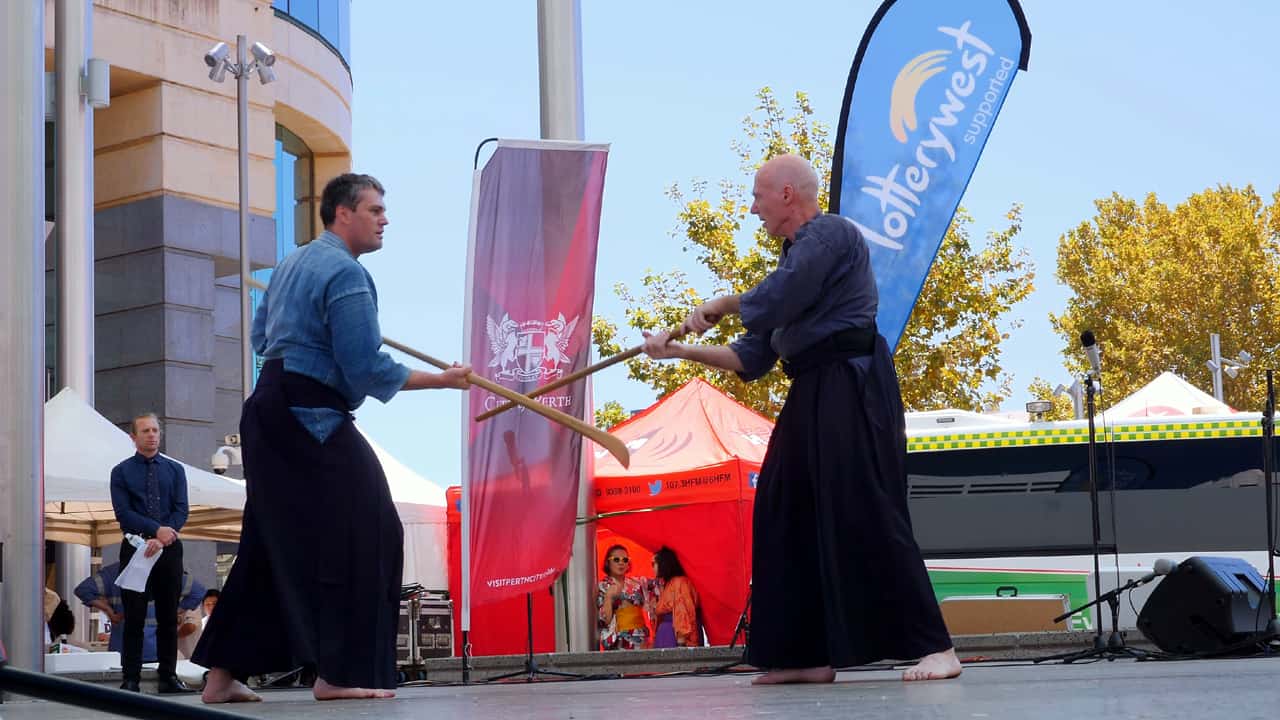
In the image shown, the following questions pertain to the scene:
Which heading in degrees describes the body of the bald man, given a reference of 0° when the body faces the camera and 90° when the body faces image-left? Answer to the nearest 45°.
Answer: approximately 90°

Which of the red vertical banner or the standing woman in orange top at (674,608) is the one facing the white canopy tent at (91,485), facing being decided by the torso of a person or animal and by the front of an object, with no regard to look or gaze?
the standing woman in orange top

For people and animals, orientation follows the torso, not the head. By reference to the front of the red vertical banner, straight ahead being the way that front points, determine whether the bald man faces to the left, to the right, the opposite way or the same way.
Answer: to the right

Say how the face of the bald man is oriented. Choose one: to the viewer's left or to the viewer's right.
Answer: to the viewer's left

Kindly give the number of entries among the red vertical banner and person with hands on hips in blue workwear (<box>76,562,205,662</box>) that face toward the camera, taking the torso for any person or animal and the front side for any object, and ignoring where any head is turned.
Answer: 2

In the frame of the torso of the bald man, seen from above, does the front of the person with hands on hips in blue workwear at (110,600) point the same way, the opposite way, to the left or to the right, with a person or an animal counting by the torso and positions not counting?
to the left

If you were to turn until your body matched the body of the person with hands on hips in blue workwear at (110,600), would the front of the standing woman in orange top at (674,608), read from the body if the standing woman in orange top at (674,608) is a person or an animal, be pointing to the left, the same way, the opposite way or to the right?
to the right

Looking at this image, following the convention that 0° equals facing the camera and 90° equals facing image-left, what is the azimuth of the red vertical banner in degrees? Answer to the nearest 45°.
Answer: approximately 0°

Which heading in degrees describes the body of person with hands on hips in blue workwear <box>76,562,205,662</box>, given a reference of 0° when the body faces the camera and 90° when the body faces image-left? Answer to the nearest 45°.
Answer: approximately 0°

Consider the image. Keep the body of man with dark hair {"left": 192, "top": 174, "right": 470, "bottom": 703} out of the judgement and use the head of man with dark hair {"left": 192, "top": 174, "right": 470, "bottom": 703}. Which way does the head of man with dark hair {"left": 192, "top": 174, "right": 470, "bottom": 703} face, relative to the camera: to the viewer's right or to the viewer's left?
to the viewer's right

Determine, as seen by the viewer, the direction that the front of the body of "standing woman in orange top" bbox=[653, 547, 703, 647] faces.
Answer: to the viewer's left
